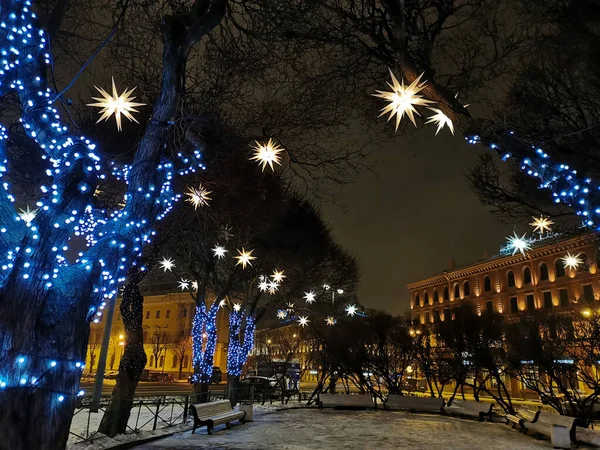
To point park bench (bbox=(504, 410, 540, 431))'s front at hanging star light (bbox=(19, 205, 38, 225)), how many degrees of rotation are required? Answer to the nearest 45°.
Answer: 0° — it already faces it

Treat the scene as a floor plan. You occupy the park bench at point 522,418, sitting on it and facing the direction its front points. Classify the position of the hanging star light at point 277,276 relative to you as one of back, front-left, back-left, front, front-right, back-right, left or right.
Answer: front-right

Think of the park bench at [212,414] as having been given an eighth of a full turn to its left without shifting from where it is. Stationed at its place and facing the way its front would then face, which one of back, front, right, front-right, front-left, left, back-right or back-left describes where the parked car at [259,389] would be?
left

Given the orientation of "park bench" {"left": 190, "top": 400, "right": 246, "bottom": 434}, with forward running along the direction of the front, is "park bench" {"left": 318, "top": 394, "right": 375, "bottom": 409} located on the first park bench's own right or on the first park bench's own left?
on the first park bench's own left

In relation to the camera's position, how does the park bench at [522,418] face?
facing the viewer and to the left of the viewer

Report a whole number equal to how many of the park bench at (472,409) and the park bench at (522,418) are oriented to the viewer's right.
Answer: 0

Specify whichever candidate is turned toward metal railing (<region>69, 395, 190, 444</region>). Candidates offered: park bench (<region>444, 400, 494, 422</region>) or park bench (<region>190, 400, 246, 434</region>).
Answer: park bench (<region>444, 400, 494, 422</region>)

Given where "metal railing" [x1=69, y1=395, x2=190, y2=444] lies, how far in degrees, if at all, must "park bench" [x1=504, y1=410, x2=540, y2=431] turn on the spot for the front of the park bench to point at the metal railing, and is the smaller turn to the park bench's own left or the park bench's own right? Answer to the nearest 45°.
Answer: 0° — it already faces it

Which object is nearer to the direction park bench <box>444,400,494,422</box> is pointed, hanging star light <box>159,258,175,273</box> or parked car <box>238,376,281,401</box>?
the hanging star light

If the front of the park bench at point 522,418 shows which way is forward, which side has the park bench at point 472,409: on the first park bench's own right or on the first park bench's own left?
on the first park bench's own right

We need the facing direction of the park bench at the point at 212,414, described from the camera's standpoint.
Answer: facing the viewer and to the right of the viewer

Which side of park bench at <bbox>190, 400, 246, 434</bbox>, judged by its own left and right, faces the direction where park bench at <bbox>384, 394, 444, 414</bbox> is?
left

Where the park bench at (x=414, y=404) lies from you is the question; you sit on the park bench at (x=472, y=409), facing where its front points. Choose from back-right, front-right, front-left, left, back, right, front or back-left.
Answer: right

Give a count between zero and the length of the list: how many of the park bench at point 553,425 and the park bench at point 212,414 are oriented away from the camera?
0

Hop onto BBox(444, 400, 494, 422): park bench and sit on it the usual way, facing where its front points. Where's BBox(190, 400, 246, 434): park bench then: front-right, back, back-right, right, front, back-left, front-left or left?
front

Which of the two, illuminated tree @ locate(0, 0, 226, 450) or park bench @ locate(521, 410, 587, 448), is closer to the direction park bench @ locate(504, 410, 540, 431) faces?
the illuminated tree
